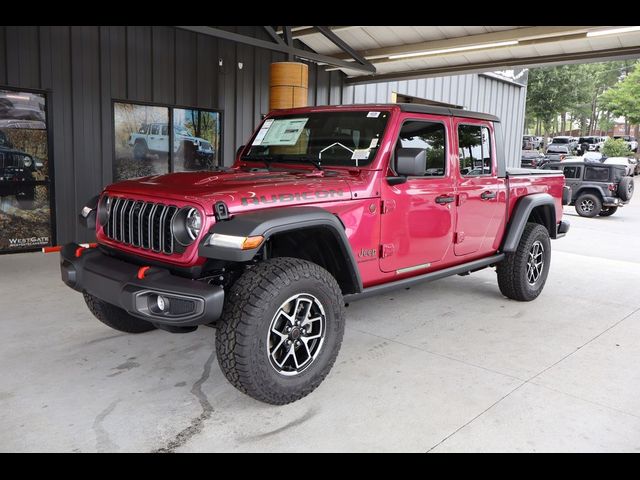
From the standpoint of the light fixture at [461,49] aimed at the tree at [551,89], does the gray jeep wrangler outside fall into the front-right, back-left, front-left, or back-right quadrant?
front-right

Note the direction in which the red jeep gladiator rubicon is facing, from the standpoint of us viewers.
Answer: facing the viewer and to the left of the viewer

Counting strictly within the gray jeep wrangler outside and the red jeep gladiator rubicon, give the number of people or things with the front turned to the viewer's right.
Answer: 0

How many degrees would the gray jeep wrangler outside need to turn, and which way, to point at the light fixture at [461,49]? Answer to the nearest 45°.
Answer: approximately 135° to its left

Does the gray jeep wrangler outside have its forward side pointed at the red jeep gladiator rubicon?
no

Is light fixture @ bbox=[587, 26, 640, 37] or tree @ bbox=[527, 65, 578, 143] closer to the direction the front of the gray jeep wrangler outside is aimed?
the tree

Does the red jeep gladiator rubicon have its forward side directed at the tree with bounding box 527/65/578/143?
no

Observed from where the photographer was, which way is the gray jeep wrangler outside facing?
facing away from the viewer and to the left of the viewer

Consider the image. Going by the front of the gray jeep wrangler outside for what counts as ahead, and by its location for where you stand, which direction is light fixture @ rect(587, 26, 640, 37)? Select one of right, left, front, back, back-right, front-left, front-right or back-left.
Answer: back-left

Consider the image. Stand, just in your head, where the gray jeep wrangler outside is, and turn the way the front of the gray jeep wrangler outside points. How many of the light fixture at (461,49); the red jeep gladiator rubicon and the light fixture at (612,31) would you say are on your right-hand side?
0

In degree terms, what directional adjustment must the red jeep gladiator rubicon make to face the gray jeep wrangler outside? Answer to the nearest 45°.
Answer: approximately 180°

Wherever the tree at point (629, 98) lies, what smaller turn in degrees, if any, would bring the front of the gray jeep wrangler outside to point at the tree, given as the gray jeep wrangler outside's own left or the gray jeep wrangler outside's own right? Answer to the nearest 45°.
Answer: approximately 45° to the gray jeep wrangler outside's own right
